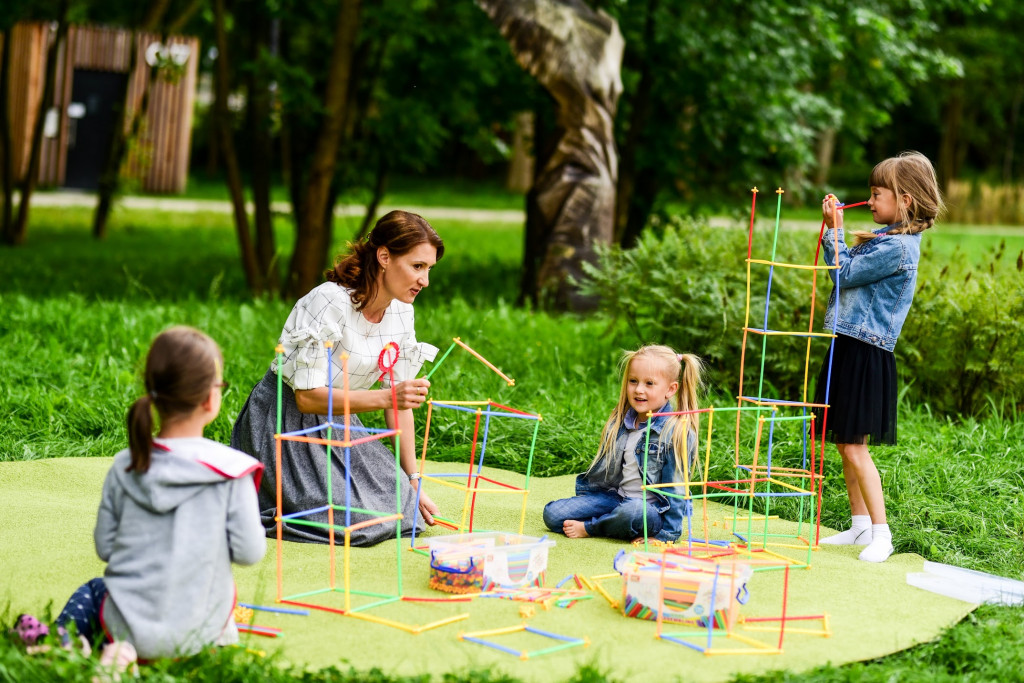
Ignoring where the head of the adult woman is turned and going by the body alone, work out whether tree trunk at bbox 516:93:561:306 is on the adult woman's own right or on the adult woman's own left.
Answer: on the adult woman's own left

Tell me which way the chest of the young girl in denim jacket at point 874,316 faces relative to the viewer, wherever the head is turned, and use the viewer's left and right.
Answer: facing to the left of the viewer

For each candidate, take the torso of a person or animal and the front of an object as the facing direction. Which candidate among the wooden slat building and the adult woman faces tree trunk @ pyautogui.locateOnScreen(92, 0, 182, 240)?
the wooden slat building

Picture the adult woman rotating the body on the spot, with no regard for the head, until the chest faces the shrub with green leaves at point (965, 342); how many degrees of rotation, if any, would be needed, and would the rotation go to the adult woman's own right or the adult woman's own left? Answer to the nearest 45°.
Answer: approximately 90° to the adult woman's own left

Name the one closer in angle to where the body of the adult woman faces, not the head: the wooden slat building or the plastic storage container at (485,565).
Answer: the plastic storage container

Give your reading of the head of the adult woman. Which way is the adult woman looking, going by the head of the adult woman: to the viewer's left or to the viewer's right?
to the viewer's right

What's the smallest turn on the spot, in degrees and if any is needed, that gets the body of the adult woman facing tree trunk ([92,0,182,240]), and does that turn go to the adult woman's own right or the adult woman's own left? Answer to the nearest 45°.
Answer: approximately 135° to the adult woman's own left

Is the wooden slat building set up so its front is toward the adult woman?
yes

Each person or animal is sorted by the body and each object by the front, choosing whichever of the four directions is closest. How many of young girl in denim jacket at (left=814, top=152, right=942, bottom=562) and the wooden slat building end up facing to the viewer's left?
1
